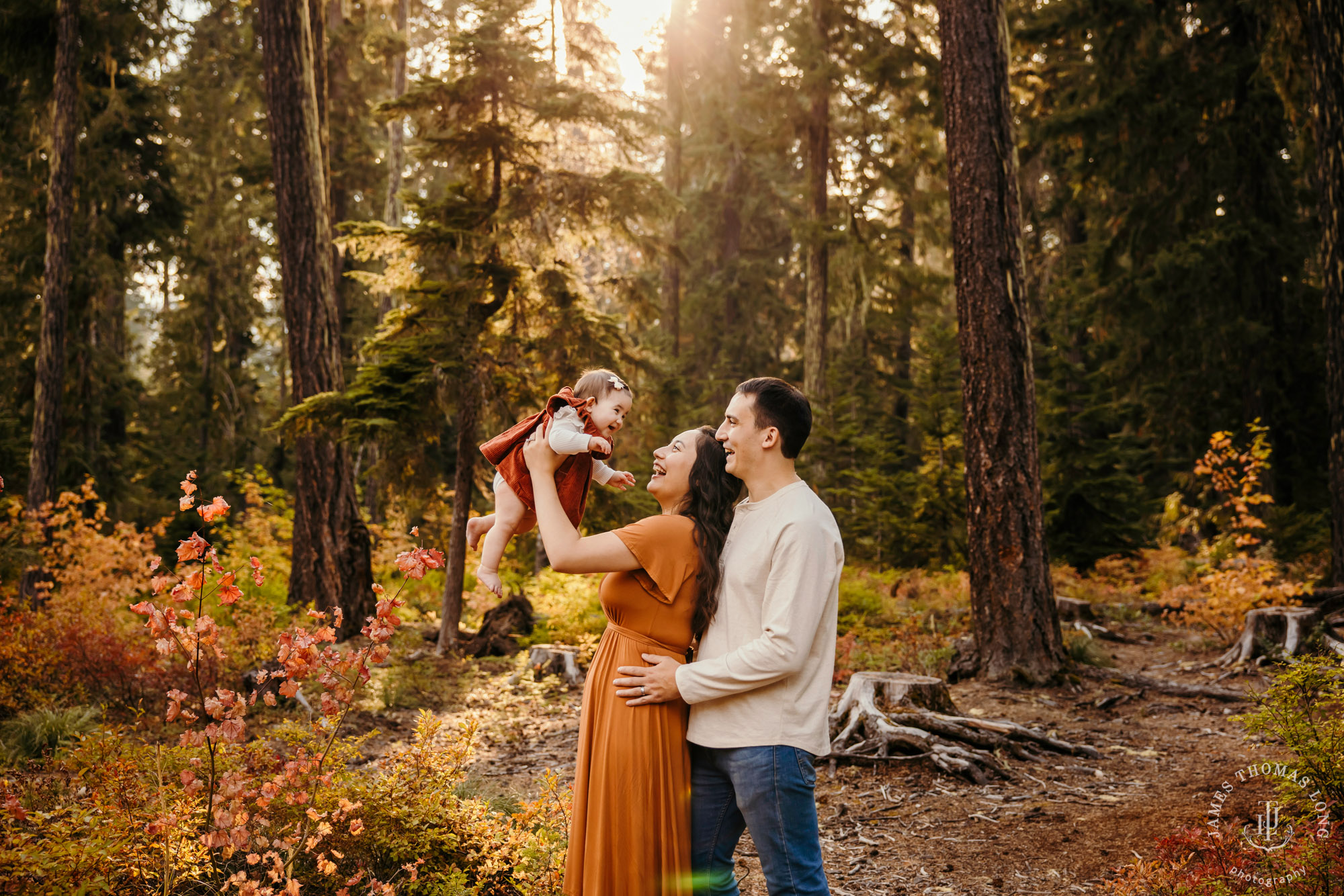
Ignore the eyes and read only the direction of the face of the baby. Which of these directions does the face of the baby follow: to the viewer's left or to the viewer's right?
to the viewer's right

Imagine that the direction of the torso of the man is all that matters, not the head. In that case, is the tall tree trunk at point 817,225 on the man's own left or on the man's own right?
on the man's own right

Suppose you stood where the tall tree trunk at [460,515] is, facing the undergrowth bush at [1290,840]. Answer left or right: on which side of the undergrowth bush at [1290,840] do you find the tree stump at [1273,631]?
left

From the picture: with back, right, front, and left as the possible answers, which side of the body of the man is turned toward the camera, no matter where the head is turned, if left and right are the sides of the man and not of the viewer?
left

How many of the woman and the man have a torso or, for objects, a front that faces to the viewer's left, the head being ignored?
2

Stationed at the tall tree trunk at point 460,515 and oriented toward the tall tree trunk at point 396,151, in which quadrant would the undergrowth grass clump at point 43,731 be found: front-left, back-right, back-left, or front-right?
back-left

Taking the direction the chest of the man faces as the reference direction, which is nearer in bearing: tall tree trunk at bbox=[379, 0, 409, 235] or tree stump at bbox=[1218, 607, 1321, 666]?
the tall tree trunk

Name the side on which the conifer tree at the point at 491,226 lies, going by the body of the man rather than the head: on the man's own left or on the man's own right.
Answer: on the man's own right

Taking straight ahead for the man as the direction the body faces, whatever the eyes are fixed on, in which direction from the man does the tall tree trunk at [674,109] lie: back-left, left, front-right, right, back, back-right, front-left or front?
right

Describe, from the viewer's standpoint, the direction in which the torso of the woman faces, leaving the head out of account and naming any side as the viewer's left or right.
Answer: facing to the left of the viewer

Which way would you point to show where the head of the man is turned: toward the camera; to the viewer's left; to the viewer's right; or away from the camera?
to the viewer's left
